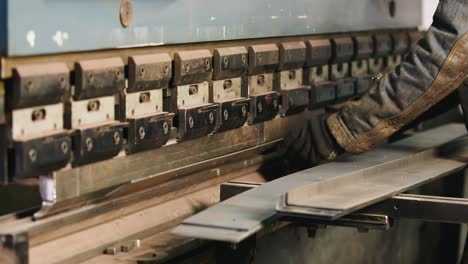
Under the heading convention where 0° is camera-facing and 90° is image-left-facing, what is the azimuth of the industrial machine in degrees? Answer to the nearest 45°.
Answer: approximately 315°
